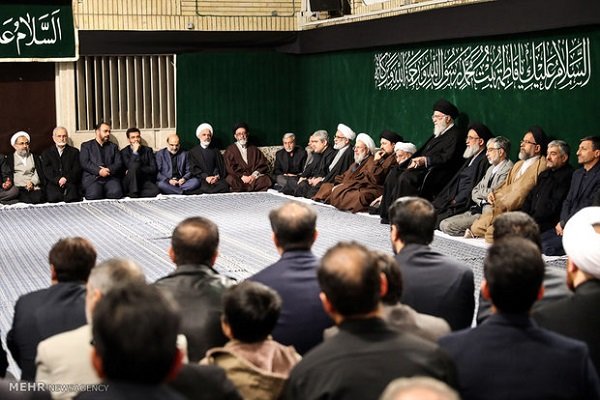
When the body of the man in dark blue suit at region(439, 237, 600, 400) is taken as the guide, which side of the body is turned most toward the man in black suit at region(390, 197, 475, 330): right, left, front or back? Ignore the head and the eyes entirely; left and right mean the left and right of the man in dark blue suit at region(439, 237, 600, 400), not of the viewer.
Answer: front

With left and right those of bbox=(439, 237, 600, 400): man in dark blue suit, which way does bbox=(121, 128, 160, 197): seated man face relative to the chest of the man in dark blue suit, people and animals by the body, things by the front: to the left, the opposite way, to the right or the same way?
the opposite way

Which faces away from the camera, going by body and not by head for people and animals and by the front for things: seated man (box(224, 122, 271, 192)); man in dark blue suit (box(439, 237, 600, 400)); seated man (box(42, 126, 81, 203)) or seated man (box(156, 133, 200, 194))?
the man in dark blue suit

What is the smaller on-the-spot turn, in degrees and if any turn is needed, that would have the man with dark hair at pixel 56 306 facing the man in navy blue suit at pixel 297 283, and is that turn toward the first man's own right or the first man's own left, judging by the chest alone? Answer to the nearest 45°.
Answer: approximately 90° to the first man's own right

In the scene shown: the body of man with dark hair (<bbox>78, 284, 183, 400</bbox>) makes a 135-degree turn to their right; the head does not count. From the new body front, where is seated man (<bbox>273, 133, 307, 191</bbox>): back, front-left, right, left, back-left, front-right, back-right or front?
back-left

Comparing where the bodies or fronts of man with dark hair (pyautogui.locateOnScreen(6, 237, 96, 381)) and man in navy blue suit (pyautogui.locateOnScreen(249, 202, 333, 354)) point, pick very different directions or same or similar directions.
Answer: same or similar directions

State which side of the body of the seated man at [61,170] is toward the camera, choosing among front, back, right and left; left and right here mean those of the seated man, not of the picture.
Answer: front

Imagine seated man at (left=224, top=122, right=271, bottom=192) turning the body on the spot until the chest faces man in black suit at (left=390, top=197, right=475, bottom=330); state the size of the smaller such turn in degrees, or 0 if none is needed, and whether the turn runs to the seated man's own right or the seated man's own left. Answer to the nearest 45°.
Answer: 0° — they already face them

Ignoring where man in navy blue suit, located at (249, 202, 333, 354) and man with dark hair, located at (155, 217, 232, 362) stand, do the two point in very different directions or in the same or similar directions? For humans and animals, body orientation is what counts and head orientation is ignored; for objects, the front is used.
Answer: same or similar directions

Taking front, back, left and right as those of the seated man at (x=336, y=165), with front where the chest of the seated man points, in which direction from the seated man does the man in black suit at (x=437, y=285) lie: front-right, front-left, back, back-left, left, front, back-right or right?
front-left

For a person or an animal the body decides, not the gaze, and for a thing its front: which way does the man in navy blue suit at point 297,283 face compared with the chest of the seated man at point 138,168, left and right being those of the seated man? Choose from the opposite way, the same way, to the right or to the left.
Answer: the opposite way

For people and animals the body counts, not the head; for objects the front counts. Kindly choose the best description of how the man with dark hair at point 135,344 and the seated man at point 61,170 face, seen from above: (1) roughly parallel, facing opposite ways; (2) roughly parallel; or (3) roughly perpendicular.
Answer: roughly parallel, facing opposite ways

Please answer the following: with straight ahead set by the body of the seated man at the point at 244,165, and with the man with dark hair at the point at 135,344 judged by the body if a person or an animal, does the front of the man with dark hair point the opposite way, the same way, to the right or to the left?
the opposite way

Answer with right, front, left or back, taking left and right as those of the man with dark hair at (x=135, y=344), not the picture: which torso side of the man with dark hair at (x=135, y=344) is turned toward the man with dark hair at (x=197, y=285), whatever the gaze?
front

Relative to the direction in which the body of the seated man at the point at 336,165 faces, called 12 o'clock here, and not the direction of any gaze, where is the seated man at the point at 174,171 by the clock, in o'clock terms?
the seated man at the point at 174,171 is roughly at 2 o'clock from the seated man at the point at 336,165.

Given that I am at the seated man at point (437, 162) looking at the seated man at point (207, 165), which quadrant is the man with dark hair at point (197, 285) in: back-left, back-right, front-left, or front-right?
back-left

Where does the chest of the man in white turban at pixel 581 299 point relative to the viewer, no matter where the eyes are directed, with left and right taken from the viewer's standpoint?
facing away from the viewer and to the left of the viewer

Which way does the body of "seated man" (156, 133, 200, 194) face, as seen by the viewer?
toward the camera

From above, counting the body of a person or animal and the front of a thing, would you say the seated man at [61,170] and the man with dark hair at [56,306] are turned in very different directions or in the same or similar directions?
very different directions

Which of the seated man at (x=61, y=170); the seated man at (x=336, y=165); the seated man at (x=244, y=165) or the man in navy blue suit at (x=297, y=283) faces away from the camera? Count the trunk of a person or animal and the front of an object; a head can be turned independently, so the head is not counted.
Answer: the man in navy blue suit

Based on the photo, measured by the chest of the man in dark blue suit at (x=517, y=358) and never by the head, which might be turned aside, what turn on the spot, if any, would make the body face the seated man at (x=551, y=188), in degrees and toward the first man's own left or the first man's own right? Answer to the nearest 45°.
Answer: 0° — they already face them

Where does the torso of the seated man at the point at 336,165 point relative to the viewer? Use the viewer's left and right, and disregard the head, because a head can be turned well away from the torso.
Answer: facing the viewer and to the left of the viewer
